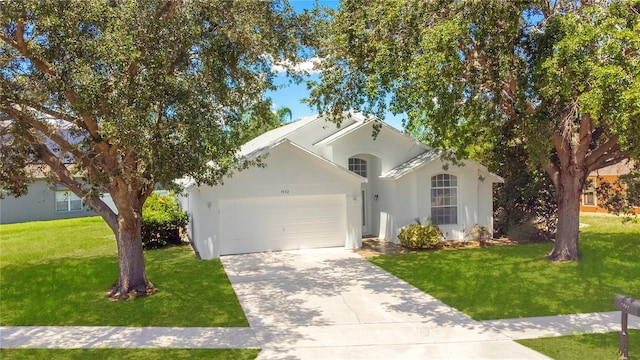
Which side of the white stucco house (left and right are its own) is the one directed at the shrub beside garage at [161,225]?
right

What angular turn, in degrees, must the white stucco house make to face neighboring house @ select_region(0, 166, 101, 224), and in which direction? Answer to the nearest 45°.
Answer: approximately 135° to its right

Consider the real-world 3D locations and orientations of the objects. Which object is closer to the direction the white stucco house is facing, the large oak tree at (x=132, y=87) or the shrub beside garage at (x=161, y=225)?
the large oak tree

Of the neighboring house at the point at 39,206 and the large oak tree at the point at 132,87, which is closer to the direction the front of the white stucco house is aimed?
the large oak tree

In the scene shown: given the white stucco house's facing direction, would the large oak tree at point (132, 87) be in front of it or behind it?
in front

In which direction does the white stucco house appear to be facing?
toward the camera
